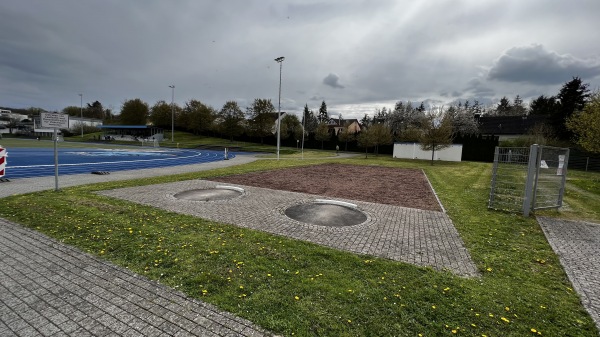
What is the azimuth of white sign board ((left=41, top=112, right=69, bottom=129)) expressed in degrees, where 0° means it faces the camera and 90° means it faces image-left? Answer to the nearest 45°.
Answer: approximately 0°

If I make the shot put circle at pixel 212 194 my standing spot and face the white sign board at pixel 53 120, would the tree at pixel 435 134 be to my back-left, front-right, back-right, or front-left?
back-right

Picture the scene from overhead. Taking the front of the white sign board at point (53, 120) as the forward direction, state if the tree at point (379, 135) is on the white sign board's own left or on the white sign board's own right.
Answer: on the white sign board's own left

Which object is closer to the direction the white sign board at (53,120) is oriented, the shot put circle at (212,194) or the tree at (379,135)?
the shot put circle

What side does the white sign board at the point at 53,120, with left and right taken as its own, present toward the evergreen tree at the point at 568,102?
left

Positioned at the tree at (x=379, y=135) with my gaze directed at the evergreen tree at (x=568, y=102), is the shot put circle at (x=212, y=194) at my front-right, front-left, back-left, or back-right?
back-right

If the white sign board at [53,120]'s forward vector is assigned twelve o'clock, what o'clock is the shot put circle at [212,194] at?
The shot put circle is roughly at 10 o'clock from the white sign board.

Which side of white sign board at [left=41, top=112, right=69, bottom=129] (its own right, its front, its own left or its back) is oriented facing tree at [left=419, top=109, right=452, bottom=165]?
left
